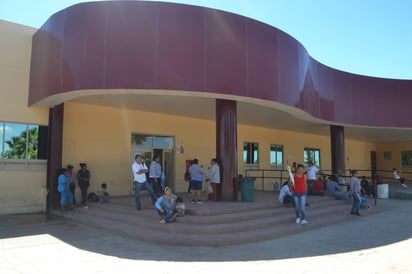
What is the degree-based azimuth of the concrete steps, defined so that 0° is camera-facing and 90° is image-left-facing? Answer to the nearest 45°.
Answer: approximately 0°

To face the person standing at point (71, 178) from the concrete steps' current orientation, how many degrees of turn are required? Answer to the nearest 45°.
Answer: approximately 135° to its right

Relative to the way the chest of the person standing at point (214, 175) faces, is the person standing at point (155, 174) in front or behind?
in front

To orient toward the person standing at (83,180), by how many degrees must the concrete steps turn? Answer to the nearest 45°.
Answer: approximately 135° to its right

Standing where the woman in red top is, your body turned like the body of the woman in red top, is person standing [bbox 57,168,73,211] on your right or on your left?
on your right

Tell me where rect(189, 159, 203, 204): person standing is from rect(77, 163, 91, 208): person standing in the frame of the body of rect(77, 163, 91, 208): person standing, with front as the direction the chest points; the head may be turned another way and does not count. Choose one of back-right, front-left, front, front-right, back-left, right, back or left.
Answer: front-left

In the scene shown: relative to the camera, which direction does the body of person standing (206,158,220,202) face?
to the viewer's left

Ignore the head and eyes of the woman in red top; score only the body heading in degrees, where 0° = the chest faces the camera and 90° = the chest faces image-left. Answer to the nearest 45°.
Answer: approximately 0°

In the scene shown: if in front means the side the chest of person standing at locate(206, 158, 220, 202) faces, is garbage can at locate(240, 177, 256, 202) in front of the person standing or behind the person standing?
behind
